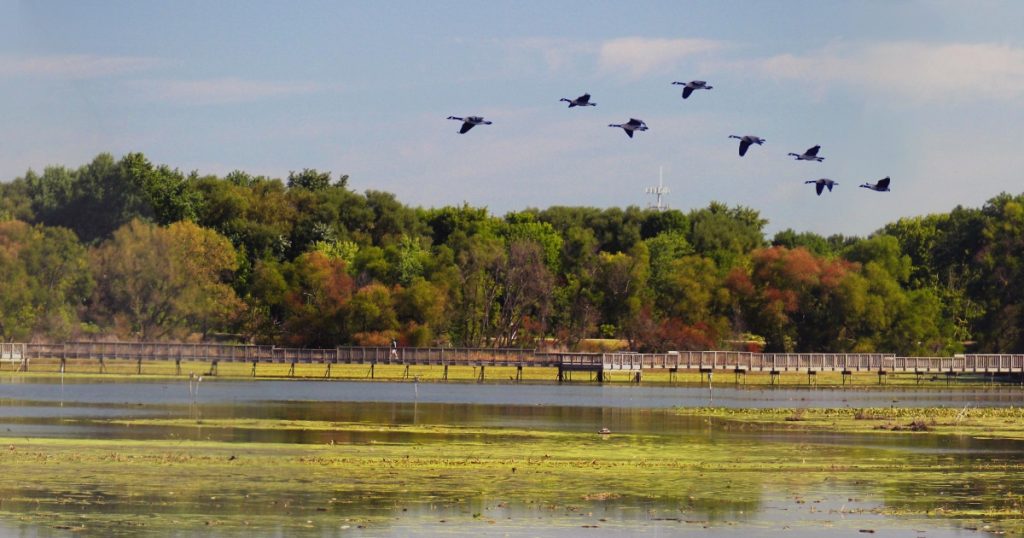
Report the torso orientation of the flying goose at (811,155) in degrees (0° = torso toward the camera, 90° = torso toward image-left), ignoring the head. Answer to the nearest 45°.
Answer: approximately 90°
